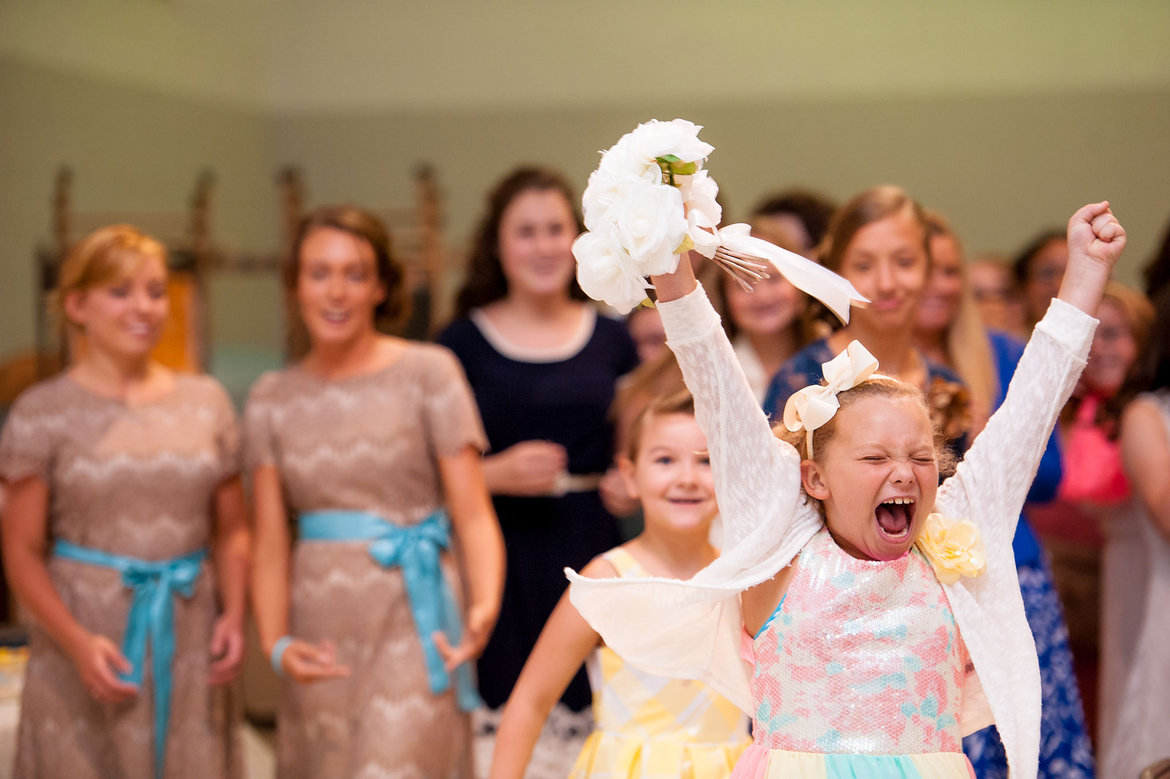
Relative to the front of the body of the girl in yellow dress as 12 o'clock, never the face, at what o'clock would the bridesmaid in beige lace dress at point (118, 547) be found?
The bridesmaid in beige lace dress is roughly at 4 o'clock from the girl in yellow dress.

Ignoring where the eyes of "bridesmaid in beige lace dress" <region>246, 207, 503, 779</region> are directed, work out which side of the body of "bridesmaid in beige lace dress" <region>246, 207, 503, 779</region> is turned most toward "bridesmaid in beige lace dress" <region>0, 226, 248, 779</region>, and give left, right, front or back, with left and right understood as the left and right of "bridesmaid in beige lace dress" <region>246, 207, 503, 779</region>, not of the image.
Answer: right

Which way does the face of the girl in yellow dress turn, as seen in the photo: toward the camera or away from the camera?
toward the camera

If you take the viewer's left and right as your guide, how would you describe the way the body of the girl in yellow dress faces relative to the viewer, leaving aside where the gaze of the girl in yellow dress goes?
facing the viewer

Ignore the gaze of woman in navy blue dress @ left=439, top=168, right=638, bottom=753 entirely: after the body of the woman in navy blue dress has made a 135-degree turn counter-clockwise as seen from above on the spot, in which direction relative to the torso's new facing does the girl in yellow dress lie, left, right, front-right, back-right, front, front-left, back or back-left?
back-right

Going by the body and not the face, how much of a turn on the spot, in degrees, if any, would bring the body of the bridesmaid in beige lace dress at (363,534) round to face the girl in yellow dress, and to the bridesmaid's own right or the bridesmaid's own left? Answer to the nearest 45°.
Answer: approximately 45° to the bridesmaid's own left

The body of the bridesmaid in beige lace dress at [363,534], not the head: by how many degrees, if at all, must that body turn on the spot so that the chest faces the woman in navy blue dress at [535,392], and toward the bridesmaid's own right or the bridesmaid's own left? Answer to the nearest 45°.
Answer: approximately 135° to the bridesmaid's own left

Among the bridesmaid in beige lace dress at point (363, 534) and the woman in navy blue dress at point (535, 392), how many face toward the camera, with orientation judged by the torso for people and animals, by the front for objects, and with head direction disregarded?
2

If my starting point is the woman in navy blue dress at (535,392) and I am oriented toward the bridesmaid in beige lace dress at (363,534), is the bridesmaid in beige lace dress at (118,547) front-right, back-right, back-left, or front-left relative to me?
front-right

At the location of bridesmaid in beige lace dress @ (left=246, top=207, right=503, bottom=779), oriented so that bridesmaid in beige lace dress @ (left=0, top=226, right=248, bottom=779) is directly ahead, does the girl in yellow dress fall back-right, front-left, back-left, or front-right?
back-left

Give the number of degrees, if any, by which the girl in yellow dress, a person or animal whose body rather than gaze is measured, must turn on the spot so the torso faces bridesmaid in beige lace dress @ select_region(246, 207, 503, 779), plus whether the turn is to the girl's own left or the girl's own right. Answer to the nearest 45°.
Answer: approximately 135° to the girl's own right

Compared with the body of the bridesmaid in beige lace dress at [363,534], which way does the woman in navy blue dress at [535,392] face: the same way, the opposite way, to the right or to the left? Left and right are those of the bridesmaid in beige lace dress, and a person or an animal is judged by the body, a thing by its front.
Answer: the same way

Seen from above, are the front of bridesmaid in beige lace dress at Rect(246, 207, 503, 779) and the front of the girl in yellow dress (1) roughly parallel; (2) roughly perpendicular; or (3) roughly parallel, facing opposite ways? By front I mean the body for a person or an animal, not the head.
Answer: roughly parallel

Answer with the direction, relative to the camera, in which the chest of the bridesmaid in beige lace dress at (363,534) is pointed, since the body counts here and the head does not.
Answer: toward the camera

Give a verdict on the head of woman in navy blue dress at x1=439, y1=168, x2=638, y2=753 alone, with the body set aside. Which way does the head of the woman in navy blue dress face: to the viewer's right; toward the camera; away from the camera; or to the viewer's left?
toward the camera
